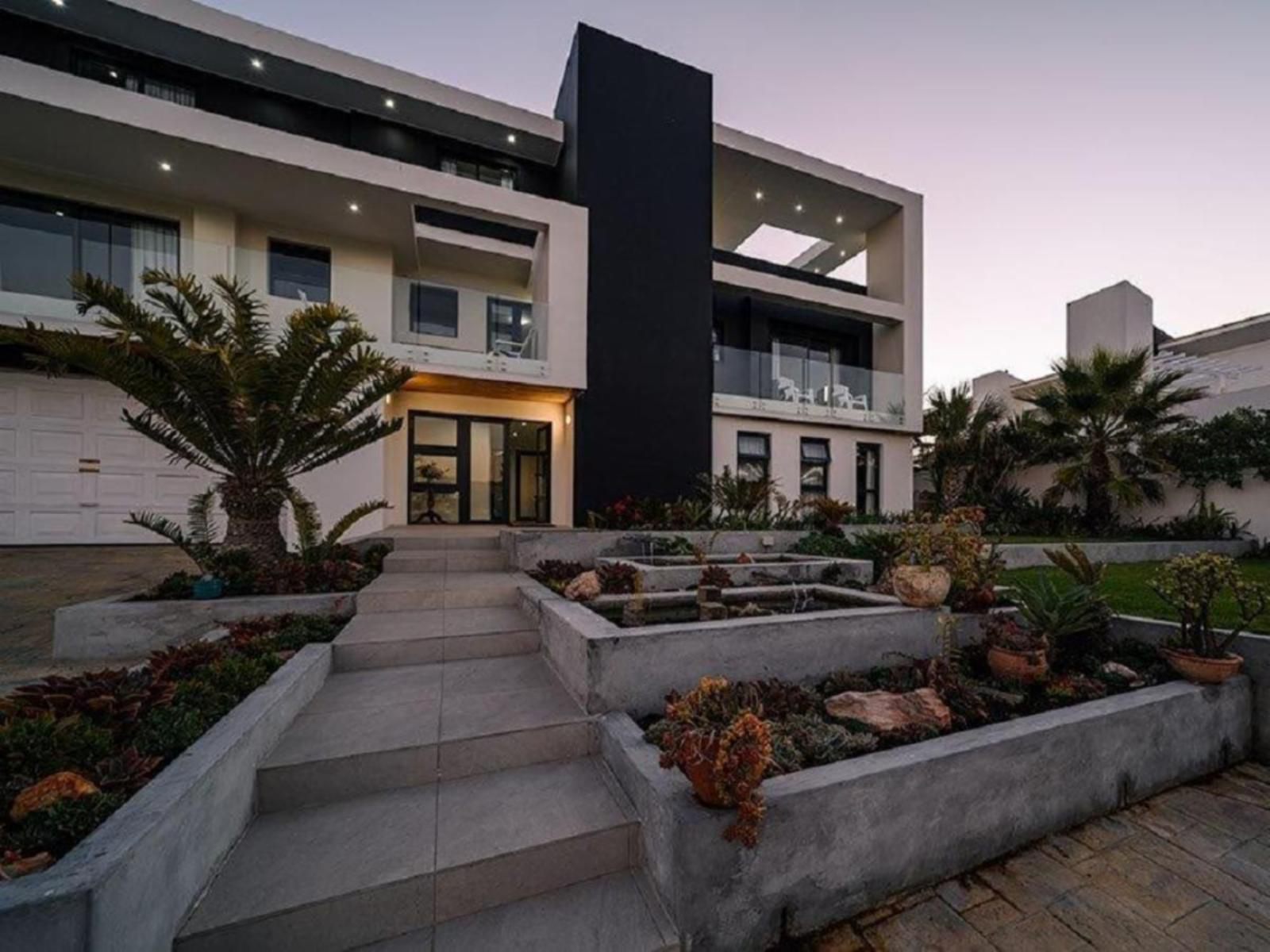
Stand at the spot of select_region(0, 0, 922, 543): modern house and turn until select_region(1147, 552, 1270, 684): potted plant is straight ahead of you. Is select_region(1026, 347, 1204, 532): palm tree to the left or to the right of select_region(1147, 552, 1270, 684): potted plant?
left

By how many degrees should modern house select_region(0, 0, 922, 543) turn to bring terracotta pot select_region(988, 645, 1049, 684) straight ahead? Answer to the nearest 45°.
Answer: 0° — it already faces it

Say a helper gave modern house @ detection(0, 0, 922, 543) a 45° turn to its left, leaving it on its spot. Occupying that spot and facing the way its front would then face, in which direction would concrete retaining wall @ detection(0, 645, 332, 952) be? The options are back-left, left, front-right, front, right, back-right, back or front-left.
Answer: right

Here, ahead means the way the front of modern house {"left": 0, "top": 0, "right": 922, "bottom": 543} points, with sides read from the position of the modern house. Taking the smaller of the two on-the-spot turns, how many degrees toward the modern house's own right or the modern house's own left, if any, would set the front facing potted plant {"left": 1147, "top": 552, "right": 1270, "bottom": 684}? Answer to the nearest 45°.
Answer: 0° — it already faces it

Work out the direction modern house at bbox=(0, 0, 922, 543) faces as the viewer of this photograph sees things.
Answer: facing the viewer and to the right of the viewer

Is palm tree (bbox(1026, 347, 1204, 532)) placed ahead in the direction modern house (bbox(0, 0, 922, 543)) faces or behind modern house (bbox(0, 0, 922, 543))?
ahead

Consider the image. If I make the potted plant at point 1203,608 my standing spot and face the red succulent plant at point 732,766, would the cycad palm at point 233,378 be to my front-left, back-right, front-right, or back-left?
front-right

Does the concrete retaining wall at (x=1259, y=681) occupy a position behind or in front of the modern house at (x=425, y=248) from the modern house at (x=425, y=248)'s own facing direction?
in front

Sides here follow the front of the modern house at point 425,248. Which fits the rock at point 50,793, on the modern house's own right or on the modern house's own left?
on the modern house's own right

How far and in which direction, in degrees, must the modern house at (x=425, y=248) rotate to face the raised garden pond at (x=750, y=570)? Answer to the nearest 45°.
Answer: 0° — it already faces it
